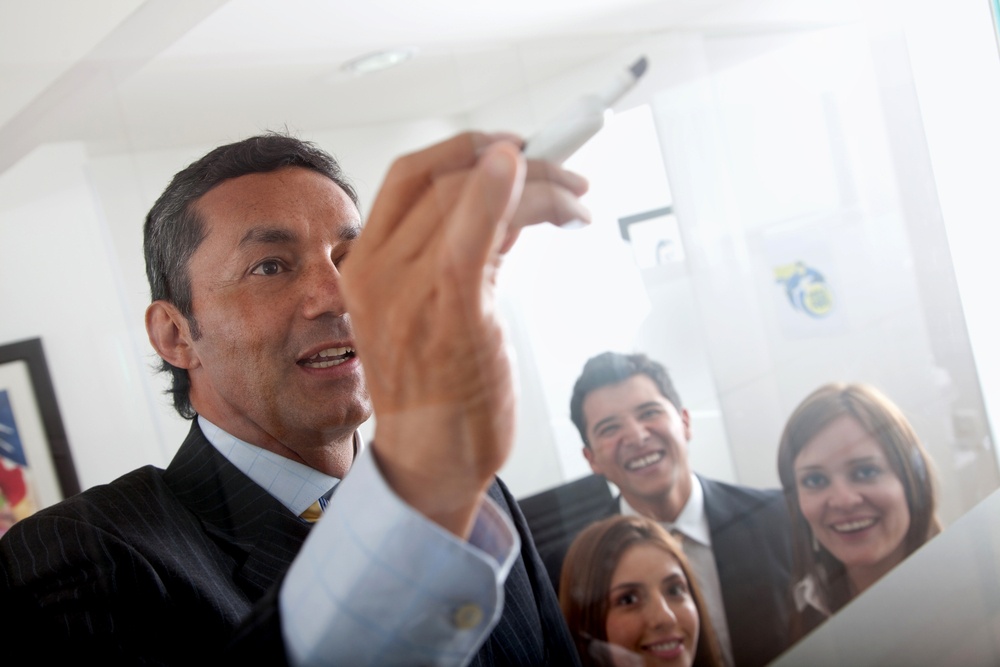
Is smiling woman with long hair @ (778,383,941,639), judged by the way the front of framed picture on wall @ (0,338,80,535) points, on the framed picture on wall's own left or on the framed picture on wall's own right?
on the framed picture on wall's own left

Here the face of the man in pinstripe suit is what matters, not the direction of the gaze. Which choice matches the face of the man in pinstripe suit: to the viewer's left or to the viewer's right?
to the viewer's right

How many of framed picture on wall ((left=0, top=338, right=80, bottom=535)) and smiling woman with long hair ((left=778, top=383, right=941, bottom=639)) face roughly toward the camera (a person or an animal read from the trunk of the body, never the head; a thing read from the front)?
2

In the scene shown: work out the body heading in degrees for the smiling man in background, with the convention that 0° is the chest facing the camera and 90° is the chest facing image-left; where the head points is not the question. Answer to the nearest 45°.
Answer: approximately 0°

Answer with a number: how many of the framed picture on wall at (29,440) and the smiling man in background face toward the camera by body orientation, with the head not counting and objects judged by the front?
2

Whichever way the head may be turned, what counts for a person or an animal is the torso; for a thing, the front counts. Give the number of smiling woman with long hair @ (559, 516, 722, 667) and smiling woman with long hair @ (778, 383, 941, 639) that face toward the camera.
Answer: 2
